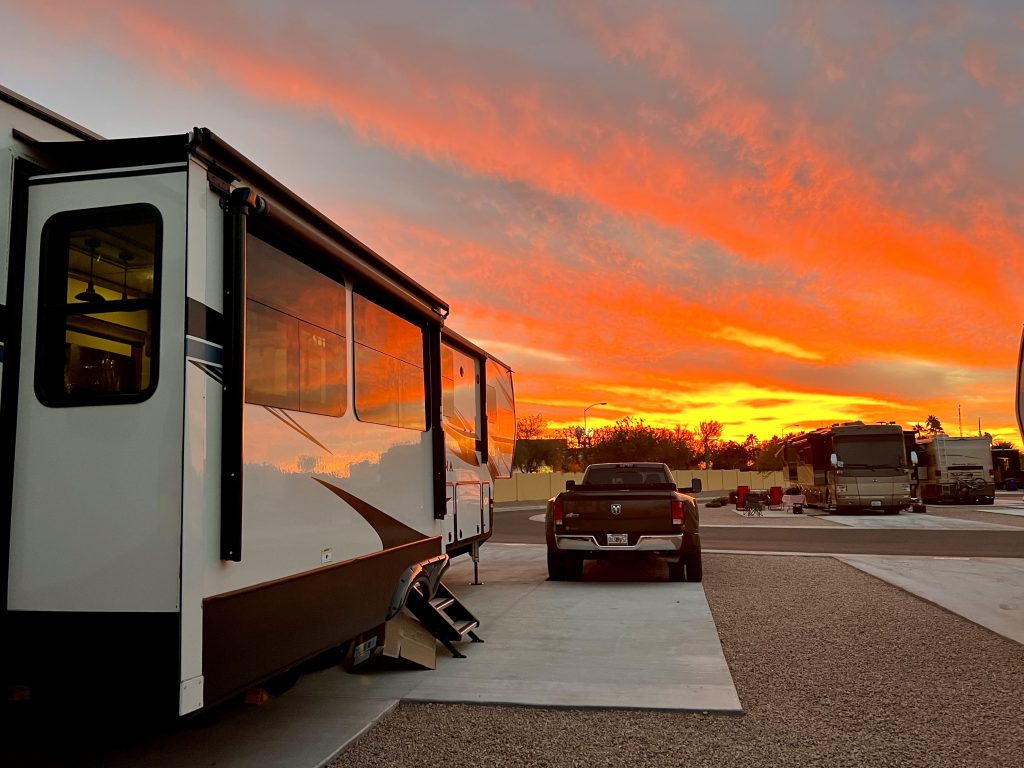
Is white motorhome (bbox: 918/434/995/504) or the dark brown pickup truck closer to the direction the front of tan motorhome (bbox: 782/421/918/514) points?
the dark brown pickup truck

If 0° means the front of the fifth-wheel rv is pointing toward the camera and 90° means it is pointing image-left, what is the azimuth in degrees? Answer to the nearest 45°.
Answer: approximately 225°

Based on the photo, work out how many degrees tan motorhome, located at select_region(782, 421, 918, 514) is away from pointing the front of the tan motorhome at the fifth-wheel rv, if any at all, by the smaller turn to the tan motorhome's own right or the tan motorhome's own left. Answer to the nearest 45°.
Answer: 0° — it already faces it

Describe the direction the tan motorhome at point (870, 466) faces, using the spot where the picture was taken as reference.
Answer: facing the viewer

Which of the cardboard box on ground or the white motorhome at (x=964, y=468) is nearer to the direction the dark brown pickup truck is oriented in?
the white motorhome

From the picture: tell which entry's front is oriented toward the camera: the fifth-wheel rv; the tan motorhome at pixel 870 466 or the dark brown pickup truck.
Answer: the tan motorhome

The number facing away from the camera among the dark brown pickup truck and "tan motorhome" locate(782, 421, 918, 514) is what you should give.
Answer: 1

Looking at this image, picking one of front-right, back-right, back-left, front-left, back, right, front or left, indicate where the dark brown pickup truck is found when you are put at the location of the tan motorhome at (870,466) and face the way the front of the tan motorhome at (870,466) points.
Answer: front

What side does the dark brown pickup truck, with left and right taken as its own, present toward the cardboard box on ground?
back

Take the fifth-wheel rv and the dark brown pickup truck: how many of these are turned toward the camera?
0

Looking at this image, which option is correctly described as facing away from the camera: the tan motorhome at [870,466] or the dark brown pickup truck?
the dark brown pickup truck

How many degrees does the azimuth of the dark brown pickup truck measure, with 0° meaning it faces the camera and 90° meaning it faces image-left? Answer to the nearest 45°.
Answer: approximately 180°

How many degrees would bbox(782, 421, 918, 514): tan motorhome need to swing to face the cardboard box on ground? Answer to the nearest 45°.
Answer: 0° — it already faces it

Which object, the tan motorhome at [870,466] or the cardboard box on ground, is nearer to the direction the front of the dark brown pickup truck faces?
the tan motorhome

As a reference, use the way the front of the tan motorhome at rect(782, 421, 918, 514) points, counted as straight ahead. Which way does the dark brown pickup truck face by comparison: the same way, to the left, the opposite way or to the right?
the opposite way

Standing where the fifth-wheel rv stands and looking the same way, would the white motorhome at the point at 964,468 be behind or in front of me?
in front

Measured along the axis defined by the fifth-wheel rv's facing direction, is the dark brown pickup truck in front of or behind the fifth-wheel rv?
in front
